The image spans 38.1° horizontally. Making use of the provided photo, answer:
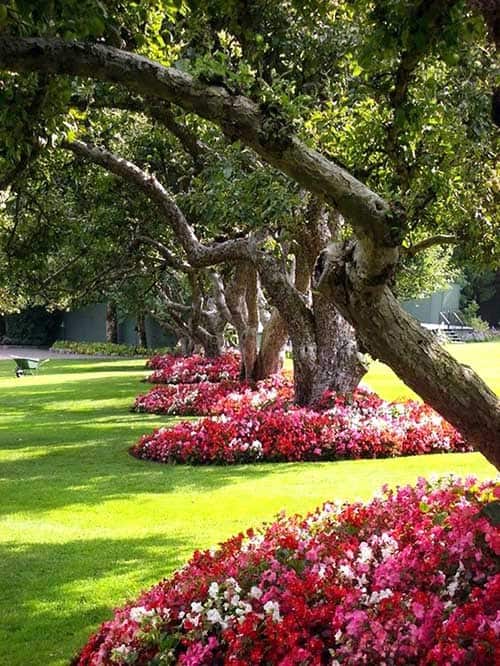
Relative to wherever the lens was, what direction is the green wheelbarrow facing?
facing to the left of the viewer

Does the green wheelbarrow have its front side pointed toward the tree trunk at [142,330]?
no

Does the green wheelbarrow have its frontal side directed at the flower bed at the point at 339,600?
no

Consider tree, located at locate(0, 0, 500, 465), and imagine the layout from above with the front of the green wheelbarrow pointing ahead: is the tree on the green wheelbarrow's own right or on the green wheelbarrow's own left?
on the green wheelbarrow's own left

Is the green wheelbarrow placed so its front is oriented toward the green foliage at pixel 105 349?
no

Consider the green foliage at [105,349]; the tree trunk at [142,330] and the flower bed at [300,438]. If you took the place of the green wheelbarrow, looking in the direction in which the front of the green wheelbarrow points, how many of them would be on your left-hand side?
1

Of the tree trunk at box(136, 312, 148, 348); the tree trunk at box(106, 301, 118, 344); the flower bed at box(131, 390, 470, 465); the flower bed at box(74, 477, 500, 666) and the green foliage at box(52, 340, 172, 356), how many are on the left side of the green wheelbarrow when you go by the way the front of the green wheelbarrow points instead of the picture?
2

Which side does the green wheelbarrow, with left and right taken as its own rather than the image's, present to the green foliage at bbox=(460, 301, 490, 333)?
back

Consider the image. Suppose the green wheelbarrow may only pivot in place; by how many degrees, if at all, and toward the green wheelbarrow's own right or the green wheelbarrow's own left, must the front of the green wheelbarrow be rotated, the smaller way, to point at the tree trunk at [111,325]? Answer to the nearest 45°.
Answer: approximately 90° to the green wheelbarrow's own right

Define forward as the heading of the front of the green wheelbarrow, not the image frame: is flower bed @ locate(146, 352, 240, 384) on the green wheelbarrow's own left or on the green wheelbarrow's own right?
on the green wheelbarrow's own left
